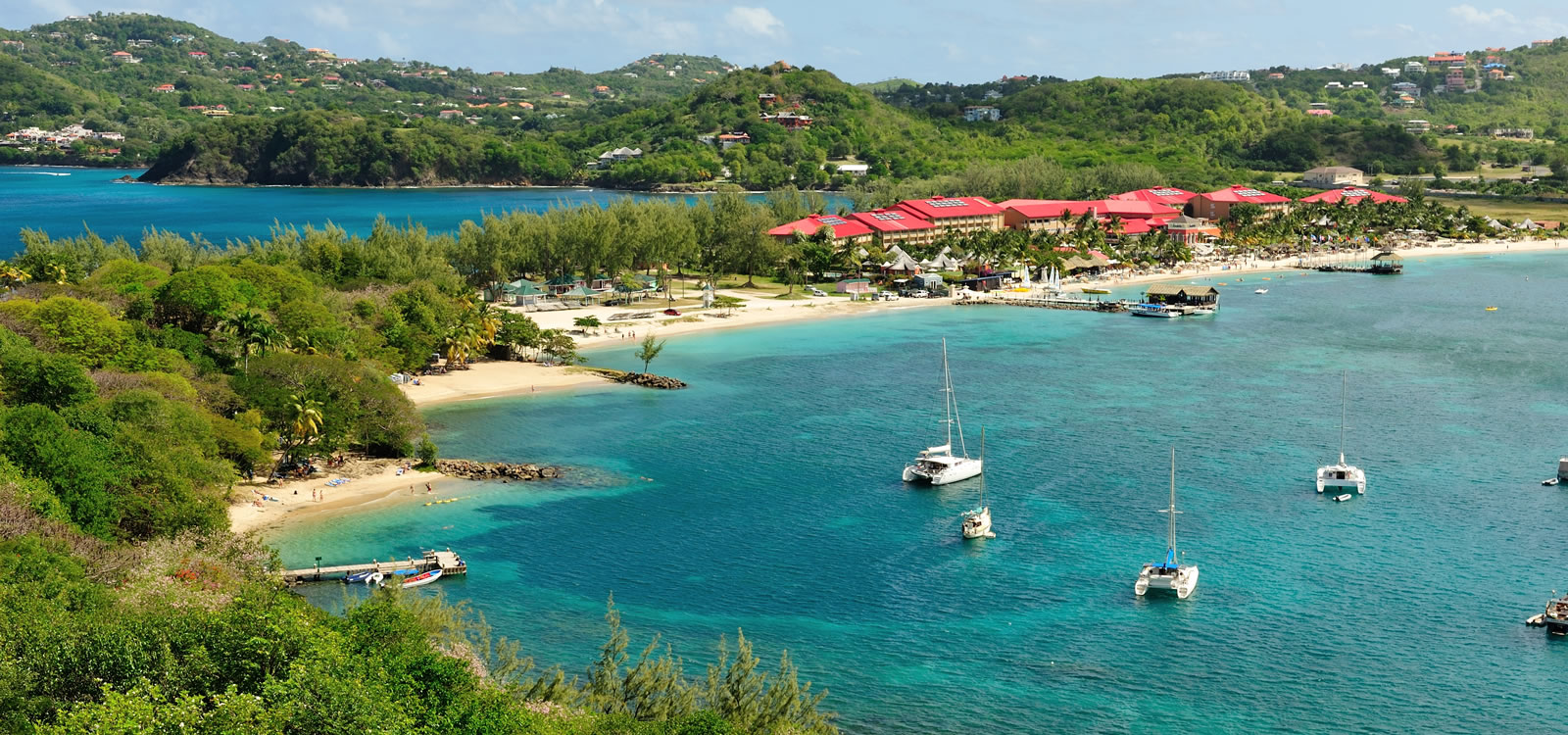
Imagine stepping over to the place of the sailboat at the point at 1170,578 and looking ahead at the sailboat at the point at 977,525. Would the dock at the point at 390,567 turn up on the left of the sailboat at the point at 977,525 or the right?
left

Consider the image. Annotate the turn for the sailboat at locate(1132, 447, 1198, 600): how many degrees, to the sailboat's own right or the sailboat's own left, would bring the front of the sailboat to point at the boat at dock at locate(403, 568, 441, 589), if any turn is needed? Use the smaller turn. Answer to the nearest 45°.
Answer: approximately 90° to the sailboat's own left

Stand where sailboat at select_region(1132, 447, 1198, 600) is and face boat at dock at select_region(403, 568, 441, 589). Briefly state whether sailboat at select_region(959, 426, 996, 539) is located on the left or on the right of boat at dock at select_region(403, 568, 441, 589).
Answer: right

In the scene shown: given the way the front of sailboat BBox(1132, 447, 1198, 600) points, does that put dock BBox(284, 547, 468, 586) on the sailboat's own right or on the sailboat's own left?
on the sailboat's own left

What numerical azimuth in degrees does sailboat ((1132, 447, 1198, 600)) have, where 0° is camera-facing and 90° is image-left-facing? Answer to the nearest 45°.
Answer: approximately 180°

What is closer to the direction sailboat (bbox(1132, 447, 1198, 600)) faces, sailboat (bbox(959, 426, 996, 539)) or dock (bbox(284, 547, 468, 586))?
the sailboat
